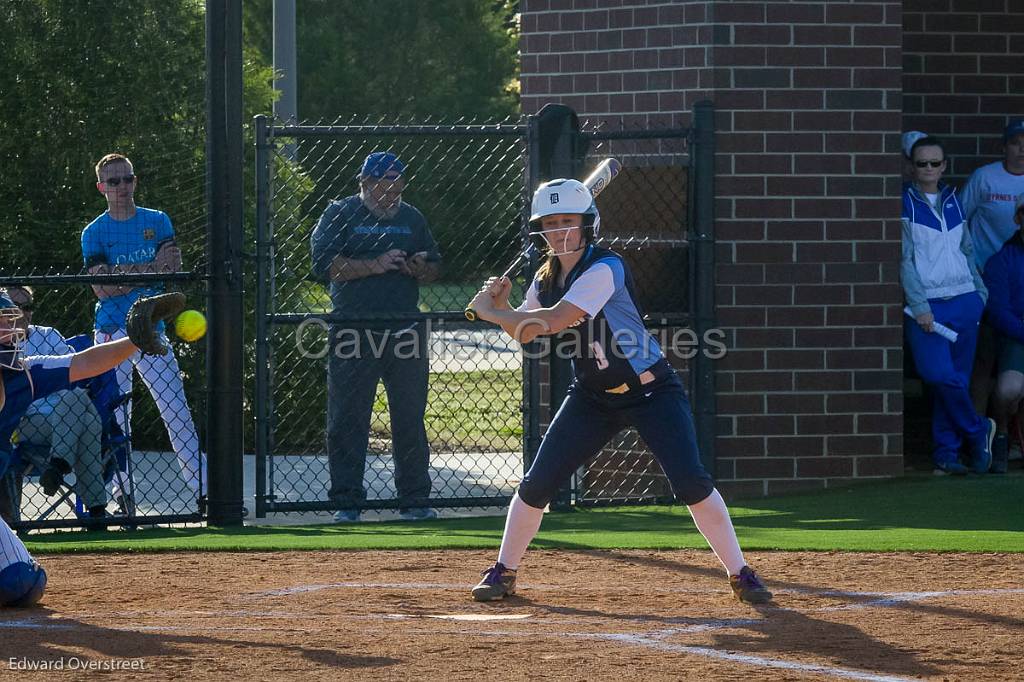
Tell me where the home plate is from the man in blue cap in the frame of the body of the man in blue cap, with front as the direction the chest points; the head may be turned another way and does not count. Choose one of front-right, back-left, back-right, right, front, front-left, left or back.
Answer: front

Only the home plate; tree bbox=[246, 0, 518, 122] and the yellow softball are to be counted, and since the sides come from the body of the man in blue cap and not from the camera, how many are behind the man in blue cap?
1

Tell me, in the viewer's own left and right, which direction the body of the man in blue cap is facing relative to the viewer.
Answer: facing the viewer

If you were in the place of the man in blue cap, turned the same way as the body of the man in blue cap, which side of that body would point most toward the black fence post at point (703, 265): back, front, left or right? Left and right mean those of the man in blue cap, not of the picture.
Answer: left

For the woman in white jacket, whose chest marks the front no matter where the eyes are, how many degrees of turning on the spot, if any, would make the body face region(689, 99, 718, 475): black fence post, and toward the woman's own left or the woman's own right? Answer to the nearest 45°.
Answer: approximately 45° to the woman's own right

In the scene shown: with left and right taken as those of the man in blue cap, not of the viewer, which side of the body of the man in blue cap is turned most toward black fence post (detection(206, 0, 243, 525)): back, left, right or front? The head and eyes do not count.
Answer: right

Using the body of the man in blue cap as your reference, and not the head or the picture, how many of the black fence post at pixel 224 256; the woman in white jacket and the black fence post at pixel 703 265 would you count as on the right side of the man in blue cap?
1

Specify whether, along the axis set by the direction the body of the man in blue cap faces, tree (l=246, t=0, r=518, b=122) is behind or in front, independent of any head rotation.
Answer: behind

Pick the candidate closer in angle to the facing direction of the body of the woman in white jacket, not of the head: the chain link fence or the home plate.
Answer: the home plate

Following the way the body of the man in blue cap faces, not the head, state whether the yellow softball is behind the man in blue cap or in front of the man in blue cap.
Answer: in front

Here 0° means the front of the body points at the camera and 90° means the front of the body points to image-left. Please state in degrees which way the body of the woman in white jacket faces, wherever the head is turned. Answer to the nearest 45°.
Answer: approximately 0°

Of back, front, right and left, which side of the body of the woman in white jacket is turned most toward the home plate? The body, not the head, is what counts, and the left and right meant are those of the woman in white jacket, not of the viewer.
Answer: front

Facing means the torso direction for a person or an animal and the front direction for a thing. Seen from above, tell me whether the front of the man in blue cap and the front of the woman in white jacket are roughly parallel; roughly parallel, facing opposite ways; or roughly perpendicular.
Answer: roughly parallel

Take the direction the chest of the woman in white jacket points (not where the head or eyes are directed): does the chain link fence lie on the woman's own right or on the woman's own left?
on the woman's own right

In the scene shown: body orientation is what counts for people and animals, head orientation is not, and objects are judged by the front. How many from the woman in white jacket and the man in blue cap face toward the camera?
2

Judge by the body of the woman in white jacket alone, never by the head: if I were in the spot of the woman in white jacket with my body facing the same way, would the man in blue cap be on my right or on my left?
on my right
